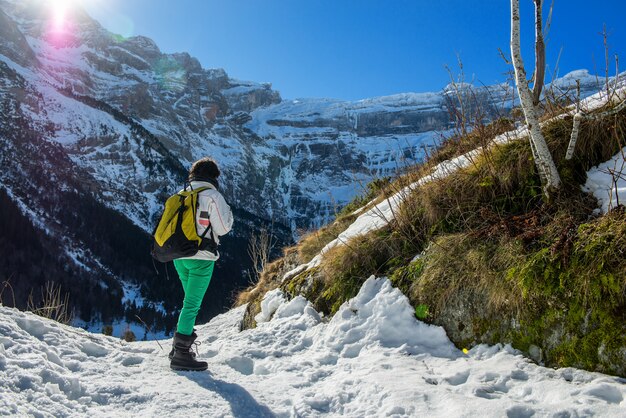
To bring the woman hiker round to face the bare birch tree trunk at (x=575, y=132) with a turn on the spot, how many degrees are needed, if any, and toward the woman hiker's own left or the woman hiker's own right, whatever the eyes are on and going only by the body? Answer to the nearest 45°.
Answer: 0° — they already face it

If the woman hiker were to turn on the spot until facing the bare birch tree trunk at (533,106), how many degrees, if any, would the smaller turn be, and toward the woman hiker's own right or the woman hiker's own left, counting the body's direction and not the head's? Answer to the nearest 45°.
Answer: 0° — they already face it
